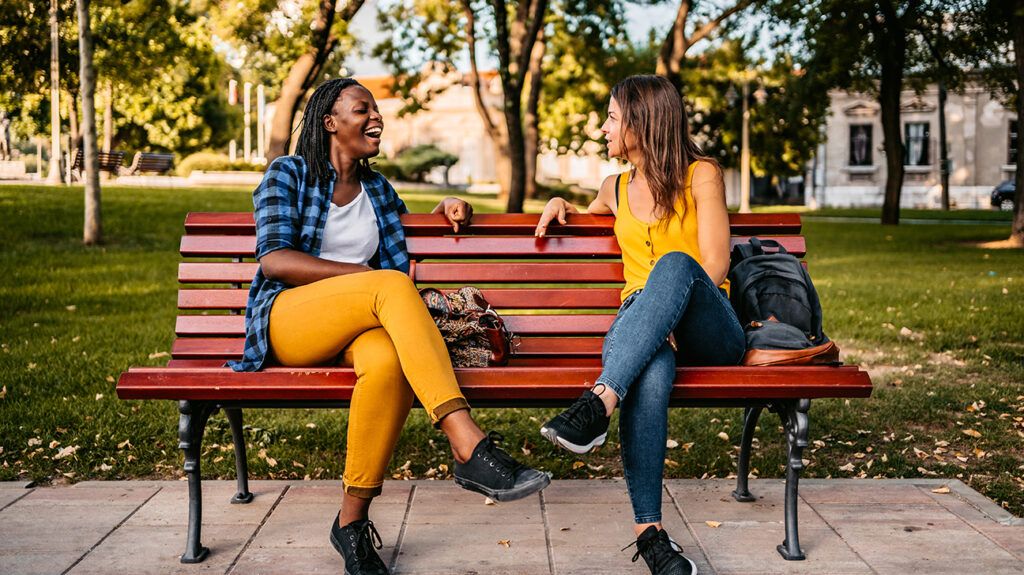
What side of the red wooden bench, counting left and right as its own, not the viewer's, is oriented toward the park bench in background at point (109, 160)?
back

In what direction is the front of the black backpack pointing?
toward the camera

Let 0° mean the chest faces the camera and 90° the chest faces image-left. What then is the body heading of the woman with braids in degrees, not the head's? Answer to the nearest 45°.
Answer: approximately 315°

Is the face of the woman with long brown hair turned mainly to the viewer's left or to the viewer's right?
to the viewer's left

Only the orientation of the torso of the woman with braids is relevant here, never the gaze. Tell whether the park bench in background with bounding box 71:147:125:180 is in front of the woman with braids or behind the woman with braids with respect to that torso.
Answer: behind

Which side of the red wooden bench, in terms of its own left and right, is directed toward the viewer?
front

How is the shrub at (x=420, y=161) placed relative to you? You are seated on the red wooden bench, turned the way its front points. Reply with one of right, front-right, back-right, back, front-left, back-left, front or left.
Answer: back

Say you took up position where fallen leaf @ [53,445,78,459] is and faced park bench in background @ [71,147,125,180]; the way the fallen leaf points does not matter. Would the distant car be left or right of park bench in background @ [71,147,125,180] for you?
right

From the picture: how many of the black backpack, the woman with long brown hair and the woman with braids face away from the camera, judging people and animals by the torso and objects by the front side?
0

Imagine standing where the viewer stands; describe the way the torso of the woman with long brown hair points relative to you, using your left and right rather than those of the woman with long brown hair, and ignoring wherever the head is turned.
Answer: facing the viewer and to the left of the viewer
